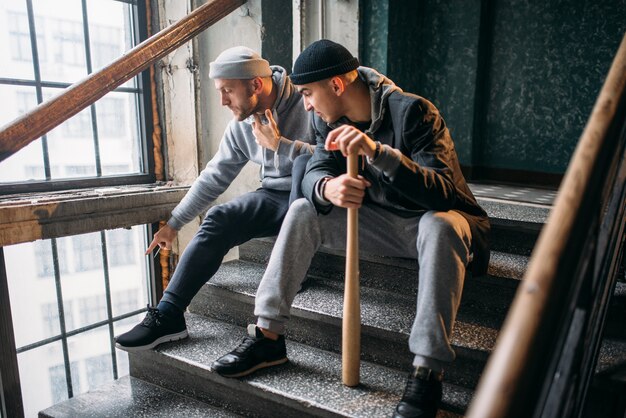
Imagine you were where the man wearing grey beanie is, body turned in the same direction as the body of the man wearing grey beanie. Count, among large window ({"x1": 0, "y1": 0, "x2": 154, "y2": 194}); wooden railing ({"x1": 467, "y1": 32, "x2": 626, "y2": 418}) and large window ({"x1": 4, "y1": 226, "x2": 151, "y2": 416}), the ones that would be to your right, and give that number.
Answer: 2

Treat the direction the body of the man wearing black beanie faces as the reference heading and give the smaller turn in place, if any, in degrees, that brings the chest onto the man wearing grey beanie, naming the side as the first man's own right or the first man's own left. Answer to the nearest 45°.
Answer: approximately 90° to the first man's own right

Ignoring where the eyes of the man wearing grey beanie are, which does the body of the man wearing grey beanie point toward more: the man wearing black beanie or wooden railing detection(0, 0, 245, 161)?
the wooden railing

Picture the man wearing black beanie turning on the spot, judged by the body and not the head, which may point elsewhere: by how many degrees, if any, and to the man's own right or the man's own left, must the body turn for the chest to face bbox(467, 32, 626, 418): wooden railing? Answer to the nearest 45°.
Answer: approximately 45° to the man's own left

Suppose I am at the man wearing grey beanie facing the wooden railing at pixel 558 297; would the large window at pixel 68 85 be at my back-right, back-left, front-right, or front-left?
back-right

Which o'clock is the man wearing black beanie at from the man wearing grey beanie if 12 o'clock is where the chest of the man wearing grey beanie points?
The man wearing black beanie is roughly at 9 o'clock from the man wearing grey beanie.

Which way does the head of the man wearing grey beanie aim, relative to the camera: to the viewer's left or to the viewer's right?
to the viewer's left

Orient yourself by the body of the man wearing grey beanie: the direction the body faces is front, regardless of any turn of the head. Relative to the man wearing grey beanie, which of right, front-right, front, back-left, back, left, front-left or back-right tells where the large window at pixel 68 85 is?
right

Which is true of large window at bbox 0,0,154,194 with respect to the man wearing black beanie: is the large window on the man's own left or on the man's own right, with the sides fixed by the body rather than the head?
on the man's own right

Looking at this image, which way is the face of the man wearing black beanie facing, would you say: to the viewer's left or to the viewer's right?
to the viewer's left

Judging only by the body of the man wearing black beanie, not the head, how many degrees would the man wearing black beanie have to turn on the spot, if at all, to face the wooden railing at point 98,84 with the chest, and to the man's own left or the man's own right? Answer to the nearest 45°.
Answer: approximately 45° to the man's own right
